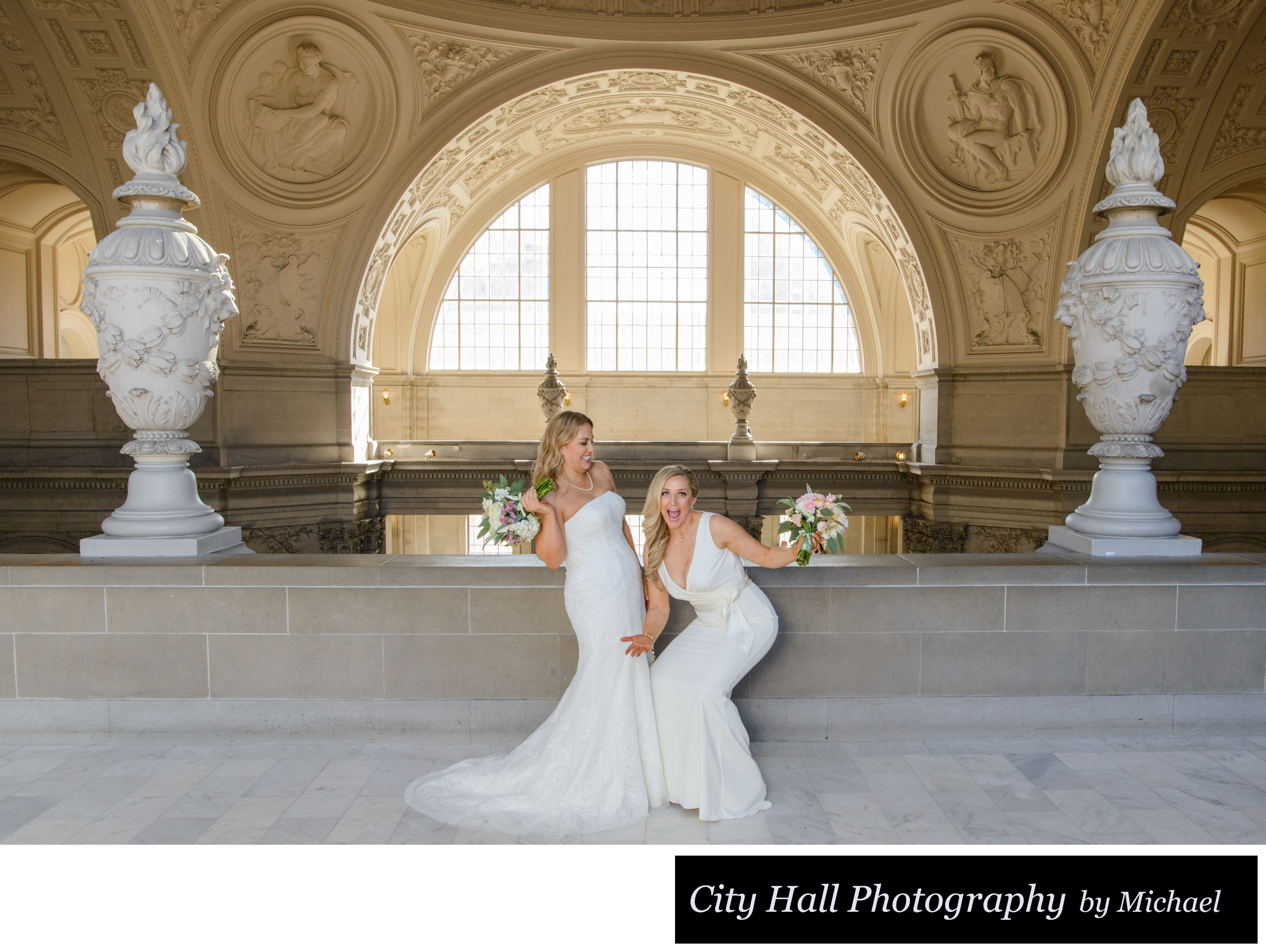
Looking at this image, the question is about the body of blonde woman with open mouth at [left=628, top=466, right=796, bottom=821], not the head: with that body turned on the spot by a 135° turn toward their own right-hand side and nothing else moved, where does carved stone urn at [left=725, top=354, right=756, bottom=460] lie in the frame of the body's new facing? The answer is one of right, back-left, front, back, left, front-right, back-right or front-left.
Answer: front

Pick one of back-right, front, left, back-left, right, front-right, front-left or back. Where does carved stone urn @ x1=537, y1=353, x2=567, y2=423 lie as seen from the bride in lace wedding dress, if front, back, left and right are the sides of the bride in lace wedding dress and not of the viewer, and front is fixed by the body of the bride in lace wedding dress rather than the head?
back-left

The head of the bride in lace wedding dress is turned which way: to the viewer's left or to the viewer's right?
to the viewer's right

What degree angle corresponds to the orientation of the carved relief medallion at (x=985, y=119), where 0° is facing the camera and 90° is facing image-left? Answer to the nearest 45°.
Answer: approximately 0°

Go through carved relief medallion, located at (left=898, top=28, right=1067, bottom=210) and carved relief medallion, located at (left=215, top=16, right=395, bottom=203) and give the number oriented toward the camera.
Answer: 2

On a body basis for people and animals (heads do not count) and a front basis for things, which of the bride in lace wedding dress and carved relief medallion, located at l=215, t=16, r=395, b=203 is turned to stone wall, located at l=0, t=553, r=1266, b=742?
the carved relief medallion

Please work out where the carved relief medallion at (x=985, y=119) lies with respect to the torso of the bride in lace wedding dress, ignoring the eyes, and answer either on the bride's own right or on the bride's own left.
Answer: on the bride's own left
